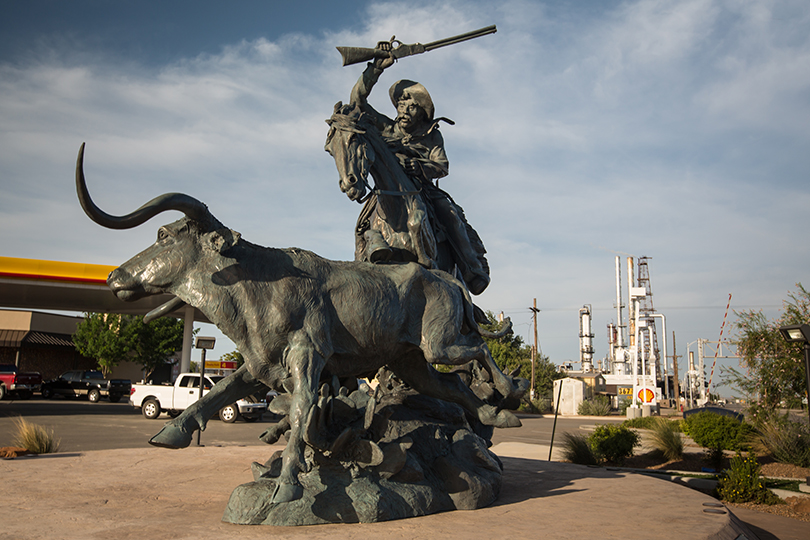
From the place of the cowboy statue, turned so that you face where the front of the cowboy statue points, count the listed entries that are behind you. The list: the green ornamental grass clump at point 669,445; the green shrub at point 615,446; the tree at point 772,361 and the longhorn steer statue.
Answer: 3

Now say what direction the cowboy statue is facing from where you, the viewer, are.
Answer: facing the viewer and to the left of the viewer

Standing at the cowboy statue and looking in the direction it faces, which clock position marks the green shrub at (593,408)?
The green shrub is roughly at 5 o'clock from the cowboy statue.

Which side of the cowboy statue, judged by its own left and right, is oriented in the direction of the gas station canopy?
right

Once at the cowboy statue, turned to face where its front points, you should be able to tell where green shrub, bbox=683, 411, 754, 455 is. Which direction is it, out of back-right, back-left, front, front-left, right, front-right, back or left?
back

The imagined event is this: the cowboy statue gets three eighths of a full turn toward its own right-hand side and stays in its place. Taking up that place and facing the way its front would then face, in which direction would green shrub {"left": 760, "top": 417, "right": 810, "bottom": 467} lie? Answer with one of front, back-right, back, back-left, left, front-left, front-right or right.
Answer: front-right

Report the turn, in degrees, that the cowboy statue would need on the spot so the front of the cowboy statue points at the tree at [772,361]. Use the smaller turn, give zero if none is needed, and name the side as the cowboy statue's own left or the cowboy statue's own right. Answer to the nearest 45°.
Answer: approximately 180°

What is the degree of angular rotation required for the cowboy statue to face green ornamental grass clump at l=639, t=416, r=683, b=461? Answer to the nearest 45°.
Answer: approximately 180°

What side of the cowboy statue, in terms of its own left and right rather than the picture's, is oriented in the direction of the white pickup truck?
right

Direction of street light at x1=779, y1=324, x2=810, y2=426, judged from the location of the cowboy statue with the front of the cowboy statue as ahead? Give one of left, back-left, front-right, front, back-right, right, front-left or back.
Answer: back-left
